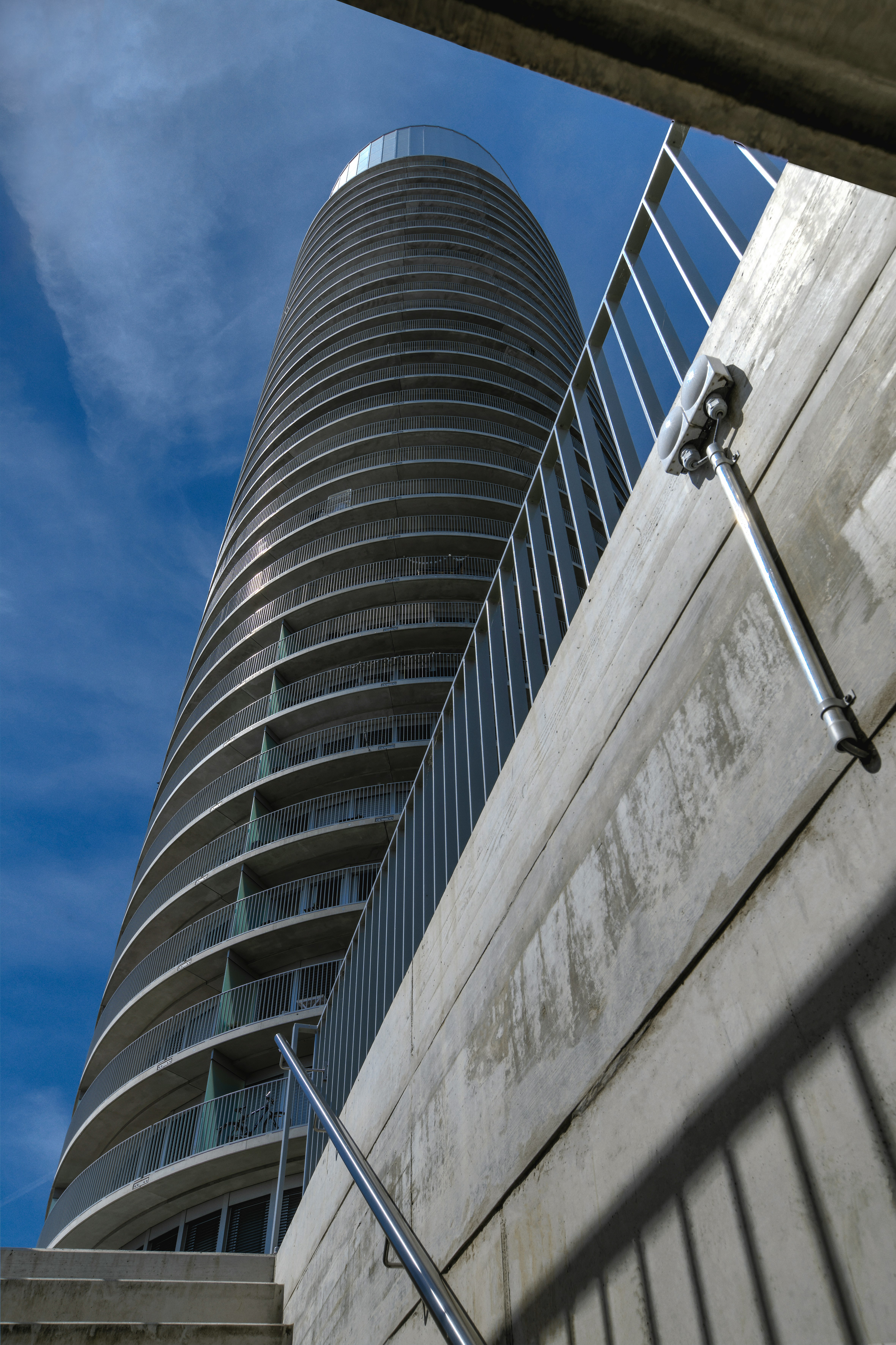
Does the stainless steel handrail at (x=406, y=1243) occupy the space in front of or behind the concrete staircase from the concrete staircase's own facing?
in front

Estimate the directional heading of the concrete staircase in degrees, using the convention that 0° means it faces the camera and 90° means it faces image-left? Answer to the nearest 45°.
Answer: approximately 0°

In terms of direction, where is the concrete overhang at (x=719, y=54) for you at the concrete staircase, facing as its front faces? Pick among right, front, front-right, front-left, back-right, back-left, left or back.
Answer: front

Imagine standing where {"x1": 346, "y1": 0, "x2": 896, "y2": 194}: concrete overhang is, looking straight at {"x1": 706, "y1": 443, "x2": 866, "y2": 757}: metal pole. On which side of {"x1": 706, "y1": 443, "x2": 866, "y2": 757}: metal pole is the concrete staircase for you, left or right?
left
